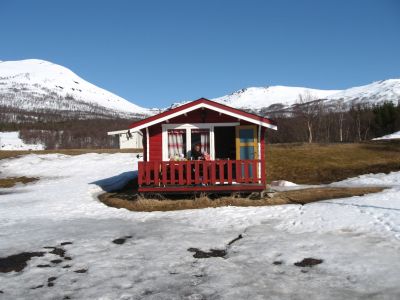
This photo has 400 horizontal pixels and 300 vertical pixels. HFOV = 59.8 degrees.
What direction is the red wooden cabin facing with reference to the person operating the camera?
facing the viewer

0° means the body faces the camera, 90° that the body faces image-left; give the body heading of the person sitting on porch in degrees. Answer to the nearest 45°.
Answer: approximately 0°
